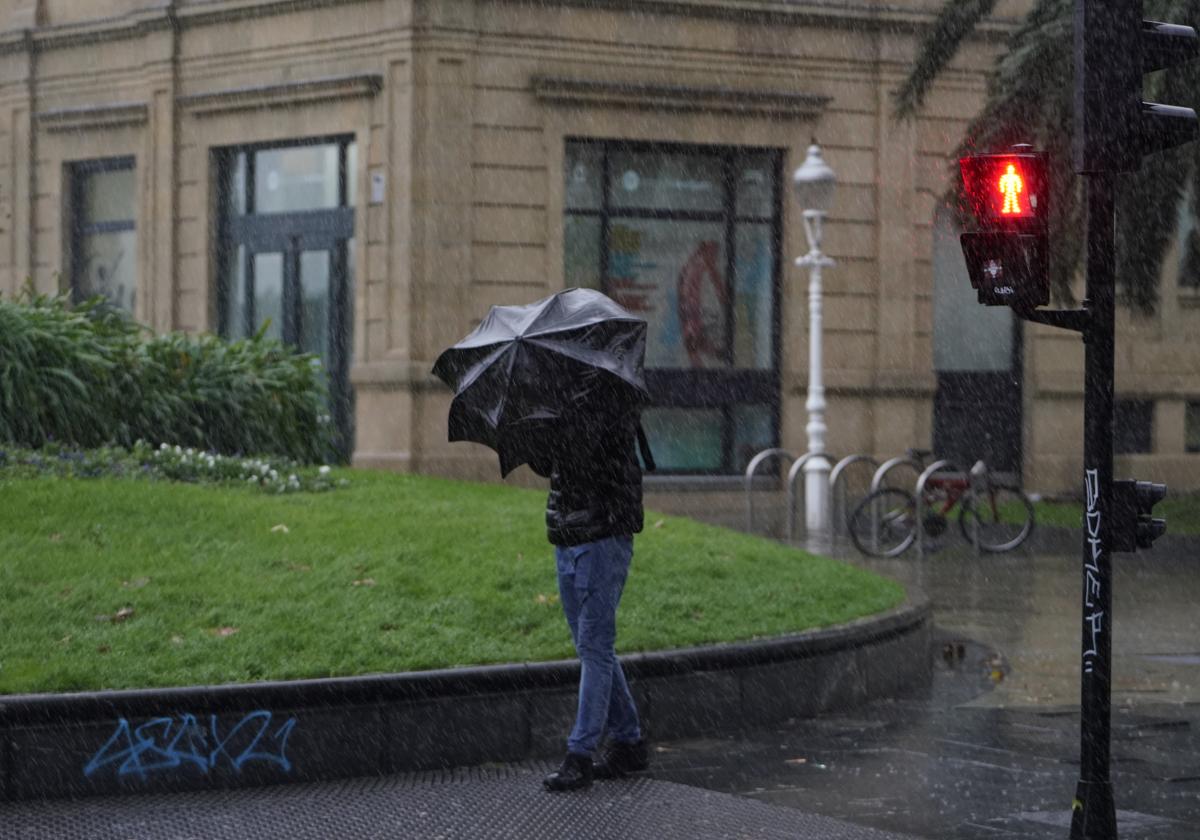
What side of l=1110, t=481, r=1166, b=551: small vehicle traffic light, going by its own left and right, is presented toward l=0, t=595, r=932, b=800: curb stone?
back

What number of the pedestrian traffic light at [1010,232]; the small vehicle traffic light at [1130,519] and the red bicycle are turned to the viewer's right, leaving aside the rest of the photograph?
2

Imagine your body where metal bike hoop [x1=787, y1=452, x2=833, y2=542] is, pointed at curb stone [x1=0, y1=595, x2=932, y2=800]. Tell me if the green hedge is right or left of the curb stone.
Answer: right

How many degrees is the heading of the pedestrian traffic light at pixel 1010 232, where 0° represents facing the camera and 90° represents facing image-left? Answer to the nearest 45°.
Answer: approximately 45°

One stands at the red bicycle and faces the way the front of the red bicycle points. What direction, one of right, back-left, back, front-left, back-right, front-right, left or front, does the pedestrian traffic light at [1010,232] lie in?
right

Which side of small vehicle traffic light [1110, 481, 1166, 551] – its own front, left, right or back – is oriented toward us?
right

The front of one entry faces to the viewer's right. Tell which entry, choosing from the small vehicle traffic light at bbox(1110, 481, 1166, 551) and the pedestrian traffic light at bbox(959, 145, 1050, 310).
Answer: the small vehicle traffic light at bbox(1110, 481, 1166, 551)

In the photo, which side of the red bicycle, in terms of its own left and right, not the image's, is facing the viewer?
right
